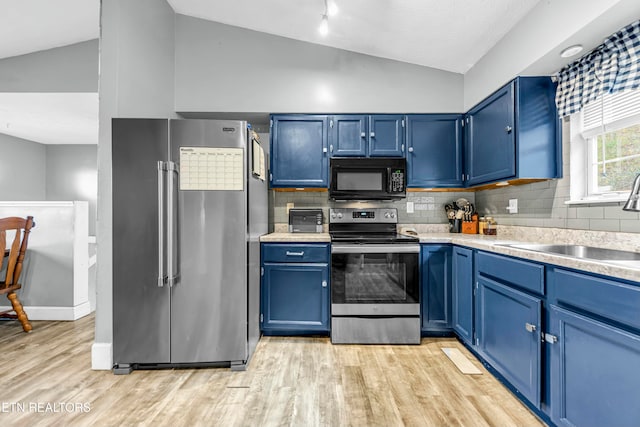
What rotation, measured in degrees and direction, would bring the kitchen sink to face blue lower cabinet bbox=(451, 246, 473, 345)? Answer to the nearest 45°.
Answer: approximately 45° to its right

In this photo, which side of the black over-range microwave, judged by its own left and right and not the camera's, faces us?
front

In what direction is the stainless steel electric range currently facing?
toward the camera

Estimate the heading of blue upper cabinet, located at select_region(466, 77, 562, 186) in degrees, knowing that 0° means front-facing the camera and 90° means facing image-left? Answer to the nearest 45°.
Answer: approximately 45°

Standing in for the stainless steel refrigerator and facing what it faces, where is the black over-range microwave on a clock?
The black over-range microwave is roughly at 9 o'clock from the stainless steel refrigerator.

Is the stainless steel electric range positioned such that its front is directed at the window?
no

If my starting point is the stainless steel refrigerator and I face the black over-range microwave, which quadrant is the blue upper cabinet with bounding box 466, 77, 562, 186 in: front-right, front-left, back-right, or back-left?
front-right

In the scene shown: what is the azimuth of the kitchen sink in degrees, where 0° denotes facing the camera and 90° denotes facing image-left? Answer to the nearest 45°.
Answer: approximately 45°

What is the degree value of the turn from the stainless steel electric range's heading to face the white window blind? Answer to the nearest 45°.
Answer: approximately 90° to its left

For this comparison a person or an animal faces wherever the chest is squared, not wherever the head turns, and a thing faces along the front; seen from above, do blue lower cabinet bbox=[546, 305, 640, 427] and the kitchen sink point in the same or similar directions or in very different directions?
same or similar directions

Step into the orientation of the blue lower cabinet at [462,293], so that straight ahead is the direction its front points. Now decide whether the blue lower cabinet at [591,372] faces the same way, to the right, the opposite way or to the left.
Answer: the same way

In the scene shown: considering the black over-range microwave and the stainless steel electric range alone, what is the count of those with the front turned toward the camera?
2

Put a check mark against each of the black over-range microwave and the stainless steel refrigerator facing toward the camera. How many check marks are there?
2

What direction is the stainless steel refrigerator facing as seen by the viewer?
toward the camera

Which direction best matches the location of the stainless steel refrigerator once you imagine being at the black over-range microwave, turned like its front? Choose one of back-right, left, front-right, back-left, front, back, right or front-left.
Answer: front-right
